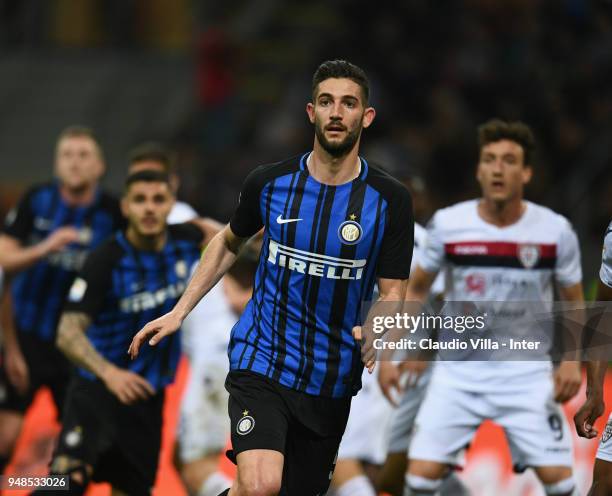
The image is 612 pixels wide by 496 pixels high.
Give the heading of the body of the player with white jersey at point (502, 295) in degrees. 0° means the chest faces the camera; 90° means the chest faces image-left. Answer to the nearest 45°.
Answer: approximately 0°

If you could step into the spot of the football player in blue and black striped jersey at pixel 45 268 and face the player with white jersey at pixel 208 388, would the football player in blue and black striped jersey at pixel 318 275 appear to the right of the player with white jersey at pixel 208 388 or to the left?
right

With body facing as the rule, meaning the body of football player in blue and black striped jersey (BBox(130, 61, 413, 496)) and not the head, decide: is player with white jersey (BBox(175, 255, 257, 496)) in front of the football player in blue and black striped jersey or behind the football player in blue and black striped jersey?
behind

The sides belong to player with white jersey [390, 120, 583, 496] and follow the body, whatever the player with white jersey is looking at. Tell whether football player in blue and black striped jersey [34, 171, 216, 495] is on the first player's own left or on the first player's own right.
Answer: on the first player's own right

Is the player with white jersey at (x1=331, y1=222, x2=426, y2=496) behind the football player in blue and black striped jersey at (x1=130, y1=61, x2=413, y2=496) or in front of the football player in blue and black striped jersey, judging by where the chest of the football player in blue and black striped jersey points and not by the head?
behind

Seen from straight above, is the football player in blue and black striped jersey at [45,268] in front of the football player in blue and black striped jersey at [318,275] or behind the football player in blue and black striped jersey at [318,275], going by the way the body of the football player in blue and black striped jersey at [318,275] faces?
behind
